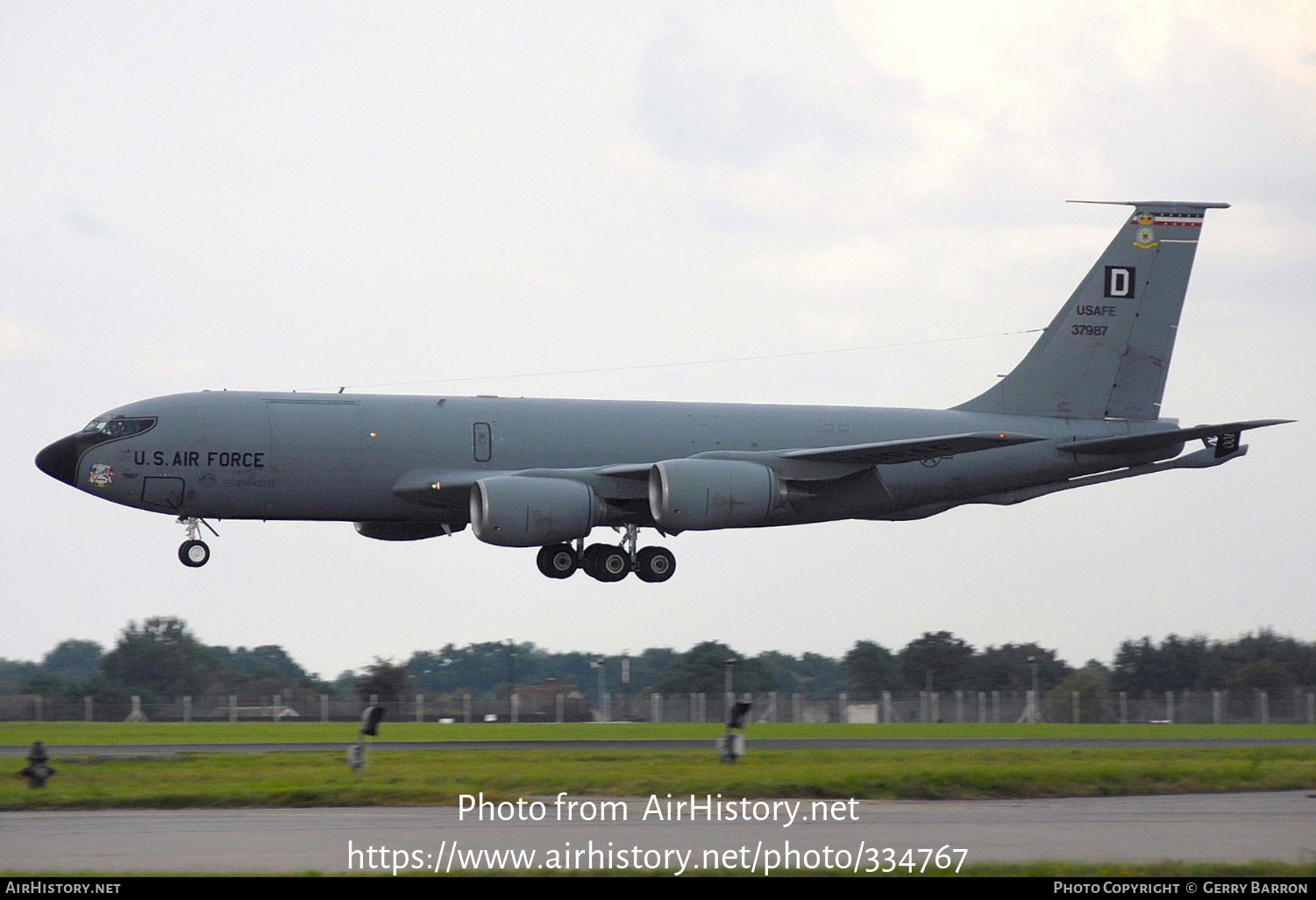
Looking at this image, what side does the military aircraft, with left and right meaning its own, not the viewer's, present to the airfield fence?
right

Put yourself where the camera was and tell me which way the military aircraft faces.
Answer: facing to the left of the viewer
